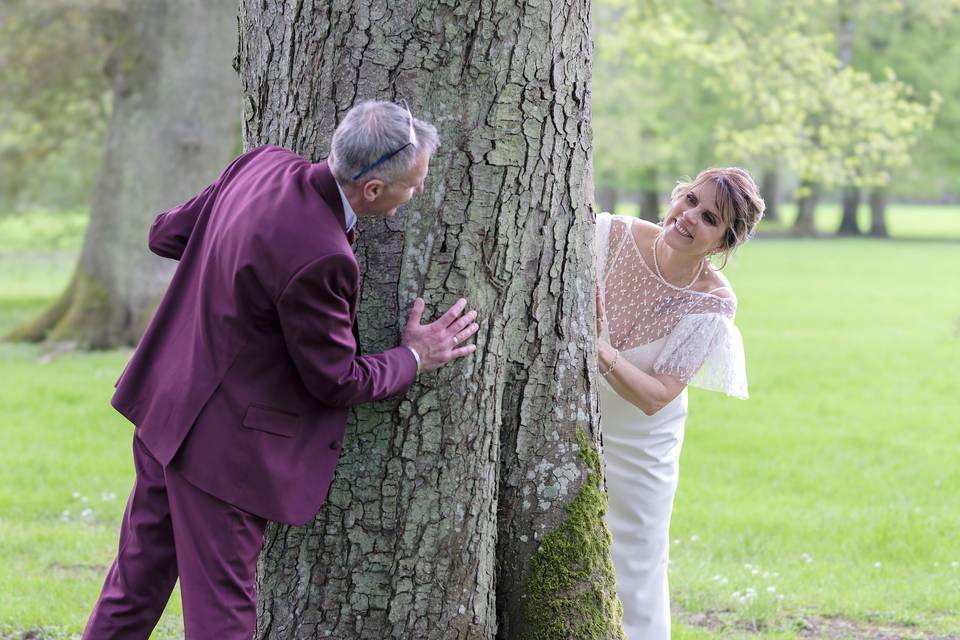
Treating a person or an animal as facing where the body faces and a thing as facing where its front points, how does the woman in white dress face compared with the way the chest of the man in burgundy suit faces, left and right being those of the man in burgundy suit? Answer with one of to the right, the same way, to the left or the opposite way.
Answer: the opposite way

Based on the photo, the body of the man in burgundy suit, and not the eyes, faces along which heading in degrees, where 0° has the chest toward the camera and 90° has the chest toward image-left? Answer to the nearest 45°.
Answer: approximately 225°

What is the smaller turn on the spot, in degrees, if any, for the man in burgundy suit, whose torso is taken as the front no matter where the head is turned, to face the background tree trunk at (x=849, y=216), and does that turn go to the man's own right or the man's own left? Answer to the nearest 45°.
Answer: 0° — they already face it

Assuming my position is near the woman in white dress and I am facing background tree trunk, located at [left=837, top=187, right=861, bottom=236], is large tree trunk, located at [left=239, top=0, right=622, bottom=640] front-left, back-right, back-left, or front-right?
back-left

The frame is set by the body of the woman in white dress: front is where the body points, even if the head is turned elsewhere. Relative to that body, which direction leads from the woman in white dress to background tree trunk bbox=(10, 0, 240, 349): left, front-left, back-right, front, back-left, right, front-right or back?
right

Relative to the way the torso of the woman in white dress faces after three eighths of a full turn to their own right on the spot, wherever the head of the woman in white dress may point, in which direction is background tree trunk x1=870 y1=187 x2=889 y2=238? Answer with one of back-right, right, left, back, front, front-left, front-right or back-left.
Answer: front

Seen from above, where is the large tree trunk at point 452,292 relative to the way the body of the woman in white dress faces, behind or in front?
in front

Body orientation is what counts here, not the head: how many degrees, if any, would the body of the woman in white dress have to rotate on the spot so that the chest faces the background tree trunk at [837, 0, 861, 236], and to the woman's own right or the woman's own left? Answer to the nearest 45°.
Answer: approximately 135° to the woman's own right

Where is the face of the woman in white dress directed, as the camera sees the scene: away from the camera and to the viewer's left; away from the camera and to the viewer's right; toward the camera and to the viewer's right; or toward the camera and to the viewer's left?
toward the camera and to the viewer's left

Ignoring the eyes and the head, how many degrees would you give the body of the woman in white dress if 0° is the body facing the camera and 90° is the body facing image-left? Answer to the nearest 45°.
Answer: approximately 45°

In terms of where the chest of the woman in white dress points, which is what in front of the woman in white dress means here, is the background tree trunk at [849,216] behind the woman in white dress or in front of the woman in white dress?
behind

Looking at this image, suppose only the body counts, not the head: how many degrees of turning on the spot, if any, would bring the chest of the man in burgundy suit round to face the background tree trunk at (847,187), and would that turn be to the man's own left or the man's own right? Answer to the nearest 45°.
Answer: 0° — they already face it

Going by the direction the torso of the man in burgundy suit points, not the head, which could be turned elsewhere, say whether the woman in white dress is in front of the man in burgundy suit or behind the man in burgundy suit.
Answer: in front
